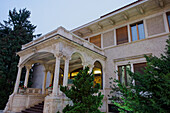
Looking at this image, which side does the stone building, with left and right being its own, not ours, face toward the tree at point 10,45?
right

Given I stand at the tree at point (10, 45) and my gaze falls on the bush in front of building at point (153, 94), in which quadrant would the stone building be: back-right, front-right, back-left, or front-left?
front-left

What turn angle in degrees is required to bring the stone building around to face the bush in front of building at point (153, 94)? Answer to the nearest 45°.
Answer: approximately 45° to its left
